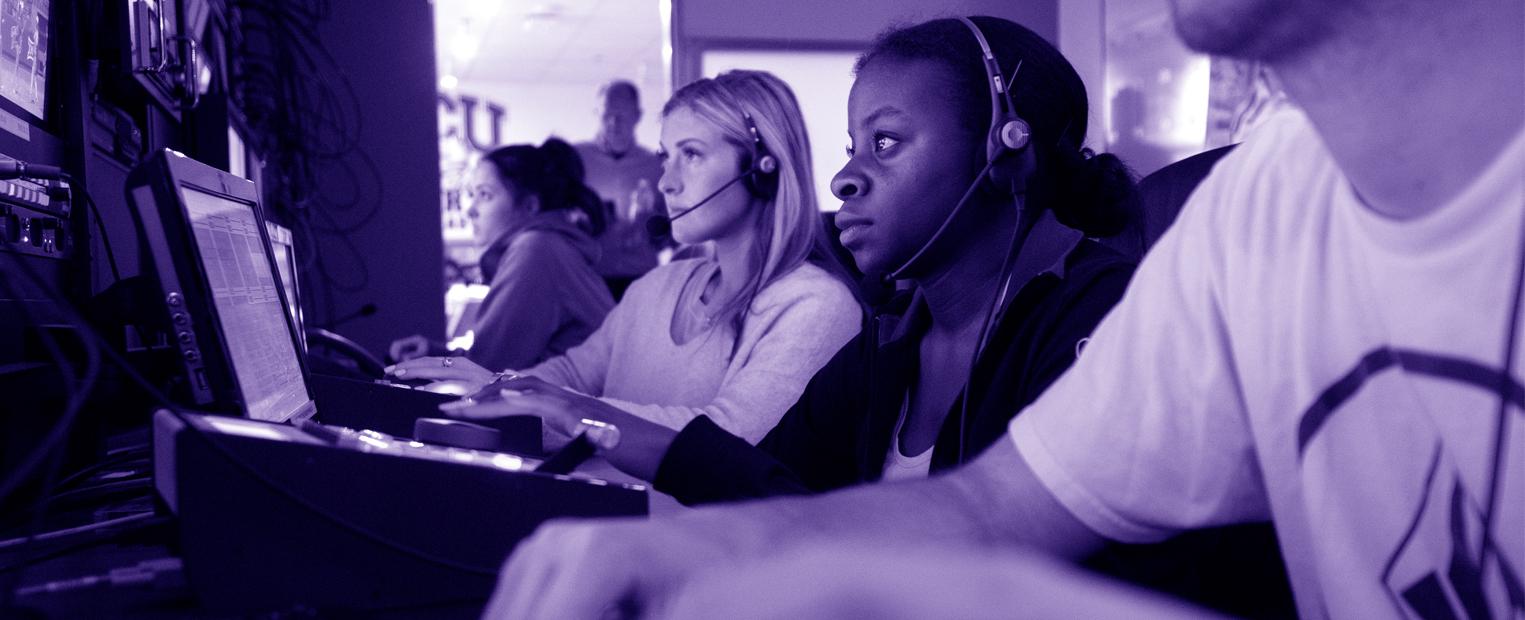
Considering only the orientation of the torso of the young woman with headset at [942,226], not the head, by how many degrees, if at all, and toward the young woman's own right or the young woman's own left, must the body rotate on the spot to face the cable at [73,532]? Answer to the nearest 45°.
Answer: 0° — they already face it

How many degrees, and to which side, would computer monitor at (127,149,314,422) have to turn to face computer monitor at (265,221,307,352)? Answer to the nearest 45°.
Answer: approximately 135° to its left

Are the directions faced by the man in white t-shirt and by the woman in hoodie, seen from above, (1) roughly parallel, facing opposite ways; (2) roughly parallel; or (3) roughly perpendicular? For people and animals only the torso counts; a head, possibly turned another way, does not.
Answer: roughly parallel

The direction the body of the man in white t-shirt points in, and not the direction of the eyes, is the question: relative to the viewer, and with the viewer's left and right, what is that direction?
facing the viewer and to the left of the viewer

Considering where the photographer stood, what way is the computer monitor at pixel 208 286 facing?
facing the viewer and to the right of the viewer

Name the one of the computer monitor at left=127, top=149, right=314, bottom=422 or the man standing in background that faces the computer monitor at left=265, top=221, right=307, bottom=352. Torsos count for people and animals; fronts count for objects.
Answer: the man standing in background

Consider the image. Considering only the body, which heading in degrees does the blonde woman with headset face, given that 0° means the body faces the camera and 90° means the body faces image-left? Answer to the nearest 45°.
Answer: approximately 45°

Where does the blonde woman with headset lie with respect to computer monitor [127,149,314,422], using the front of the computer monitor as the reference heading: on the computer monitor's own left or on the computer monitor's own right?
on the computer monitor's own left

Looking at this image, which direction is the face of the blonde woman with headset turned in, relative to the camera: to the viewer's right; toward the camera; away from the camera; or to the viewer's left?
to the viewer's left

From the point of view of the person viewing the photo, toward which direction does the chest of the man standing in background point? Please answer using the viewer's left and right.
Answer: facing the viewer

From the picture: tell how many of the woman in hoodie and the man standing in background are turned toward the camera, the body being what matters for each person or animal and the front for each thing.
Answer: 1

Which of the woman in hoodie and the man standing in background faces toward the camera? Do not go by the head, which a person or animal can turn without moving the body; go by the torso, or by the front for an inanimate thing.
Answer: the man standing in background

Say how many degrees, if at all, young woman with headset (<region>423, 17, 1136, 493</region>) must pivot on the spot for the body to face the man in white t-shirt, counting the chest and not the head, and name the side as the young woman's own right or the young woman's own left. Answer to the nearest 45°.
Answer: approximately 45° to the young woman's own left

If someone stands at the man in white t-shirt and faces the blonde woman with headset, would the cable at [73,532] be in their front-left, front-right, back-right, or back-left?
front-left

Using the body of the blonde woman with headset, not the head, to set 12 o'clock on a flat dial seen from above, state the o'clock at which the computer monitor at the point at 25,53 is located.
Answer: The computer monitor is roughly at 12 o'clock from the blonde woman with headset.
